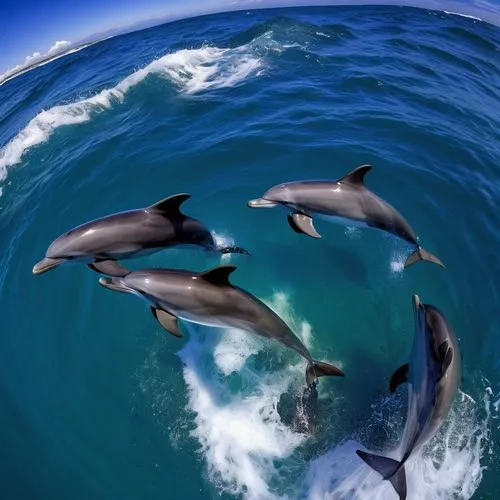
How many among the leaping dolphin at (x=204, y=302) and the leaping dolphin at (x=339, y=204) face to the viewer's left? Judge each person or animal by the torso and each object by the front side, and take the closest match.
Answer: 2

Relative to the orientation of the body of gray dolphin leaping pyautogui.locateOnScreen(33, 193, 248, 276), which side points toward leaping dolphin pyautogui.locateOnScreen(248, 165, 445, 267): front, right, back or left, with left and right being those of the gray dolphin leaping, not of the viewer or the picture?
back

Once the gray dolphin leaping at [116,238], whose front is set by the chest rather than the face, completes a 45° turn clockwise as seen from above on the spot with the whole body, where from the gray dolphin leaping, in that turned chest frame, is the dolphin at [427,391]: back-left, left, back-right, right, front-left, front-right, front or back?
back

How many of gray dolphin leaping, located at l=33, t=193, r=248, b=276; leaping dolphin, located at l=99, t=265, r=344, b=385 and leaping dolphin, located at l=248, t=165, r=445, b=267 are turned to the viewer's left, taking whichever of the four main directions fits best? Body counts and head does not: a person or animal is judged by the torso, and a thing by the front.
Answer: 3

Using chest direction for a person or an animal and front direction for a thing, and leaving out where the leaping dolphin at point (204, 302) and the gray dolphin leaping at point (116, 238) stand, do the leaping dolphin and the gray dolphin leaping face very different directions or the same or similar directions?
same or similar directions

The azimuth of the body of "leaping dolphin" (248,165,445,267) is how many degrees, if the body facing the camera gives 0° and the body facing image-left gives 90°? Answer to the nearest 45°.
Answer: approximately 90°

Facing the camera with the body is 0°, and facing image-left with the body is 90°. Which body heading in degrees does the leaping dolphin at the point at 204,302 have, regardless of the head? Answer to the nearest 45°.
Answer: approximately 90°

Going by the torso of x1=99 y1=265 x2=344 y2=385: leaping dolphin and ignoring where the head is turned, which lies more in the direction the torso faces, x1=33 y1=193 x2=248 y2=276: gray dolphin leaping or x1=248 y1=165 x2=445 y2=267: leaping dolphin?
the gray dolphin leaping

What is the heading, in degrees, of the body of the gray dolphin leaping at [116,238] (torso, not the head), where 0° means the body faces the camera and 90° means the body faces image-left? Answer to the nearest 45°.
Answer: approximately 90°

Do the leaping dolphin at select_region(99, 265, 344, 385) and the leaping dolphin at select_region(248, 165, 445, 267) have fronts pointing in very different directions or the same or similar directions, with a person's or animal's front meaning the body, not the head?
same or similar directions

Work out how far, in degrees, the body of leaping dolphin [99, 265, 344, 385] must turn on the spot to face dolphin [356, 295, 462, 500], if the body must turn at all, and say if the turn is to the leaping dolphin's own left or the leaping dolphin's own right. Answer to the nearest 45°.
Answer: approximately 135° to the leaping dolphin's own left

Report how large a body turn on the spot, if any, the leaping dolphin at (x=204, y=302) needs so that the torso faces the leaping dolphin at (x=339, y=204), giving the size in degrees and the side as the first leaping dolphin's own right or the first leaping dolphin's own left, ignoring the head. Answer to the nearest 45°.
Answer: approximately 135° to the first leaping dolphin's own right
